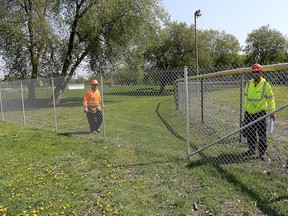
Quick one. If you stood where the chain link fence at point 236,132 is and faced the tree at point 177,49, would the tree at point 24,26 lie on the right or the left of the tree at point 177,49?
left

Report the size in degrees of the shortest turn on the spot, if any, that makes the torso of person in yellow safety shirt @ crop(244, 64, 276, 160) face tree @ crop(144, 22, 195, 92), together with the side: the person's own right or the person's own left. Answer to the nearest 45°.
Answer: approximately 180°

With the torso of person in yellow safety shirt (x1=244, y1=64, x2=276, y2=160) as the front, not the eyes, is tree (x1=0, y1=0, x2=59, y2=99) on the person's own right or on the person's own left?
on the person's own right

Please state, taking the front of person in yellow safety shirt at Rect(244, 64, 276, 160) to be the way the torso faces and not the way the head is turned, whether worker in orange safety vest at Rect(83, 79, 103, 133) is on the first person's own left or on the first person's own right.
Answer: on the first person's own right

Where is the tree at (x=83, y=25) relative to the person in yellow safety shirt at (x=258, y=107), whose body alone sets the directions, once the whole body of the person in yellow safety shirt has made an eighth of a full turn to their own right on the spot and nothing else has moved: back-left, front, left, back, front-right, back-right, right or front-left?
right

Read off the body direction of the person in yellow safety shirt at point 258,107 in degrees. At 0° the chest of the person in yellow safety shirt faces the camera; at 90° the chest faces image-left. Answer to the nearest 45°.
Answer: approximately 0°
